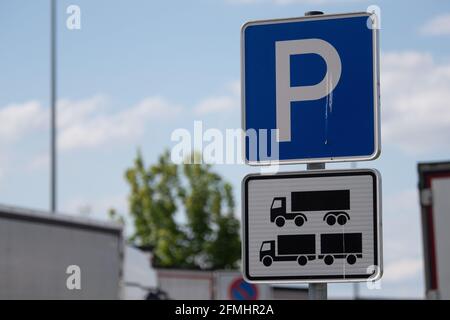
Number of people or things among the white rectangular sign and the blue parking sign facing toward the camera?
2

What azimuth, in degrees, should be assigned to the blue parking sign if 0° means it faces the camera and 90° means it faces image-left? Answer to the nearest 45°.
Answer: approximately 0°

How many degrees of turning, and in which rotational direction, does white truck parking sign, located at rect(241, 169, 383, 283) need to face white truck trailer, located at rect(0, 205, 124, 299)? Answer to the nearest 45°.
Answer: approximately 180°

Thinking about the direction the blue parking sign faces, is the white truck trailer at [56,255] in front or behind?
behind

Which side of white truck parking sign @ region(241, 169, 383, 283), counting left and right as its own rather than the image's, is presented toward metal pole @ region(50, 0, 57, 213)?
back

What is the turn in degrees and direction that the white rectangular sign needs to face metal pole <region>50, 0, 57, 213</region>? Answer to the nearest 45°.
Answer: approximately 180°

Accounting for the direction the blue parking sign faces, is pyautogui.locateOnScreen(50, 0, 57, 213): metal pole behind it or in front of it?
behind

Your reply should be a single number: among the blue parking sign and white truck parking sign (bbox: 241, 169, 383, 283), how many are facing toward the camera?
2

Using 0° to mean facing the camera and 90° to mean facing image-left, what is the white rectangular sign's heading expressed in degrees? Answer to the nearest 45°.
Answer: approximately 0°
